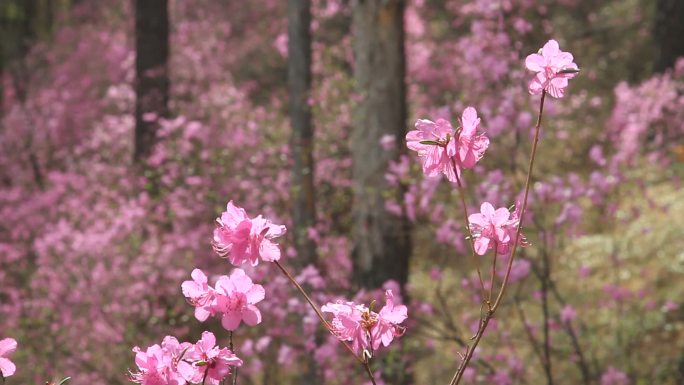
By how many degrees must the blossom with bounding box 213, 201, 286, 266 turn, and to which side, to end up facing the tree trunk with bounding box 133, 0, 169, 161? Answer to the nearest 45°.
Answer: approximately 180°

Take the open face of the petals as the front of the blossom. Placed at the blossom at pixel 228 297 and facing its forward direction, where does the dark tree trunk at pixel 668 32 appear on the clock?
The dark tree trunk is roughly at 7 o'clock from the blossom.

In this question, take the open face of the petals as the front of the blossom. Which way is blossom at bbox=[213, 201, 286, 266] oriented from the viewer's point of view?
toward the camera

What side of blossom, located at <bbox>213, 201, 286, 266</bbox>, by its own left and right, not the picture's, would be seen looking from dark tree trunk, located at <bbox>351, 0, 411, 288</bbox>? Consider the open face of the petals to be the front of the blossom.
back

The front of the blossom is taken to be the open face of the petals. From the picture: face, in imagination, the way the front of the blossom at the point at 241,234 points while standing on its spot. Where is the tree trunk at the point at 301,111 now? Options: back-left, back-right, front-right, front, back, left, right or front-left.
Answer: back

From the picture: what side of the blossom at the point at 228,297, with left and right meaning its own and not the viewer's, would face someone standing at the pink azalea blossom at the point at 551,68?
left

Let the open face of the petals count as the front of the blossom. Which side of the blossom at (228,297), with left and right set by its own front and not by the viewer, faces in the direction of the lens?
front

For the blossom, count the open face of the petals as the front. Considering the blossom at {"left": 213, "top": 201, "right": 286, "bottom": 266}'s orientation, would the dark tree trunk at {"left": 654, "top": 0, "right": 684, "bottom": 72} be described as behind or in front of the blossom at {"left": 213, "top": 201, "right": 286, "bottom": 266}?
behind

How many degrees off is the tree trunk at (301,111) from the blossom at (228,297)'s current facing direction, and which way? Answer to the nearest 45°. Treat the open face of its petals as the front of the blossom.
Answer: approximately 180°

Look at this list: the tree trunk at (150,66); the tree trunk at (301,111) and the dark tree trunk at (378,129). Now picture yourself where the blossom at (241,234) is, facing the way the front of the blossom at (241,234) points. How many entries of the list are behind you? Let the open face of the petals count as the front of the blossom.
3

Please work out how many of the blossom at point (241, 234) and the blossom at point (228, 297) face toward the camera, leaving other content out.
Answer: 2

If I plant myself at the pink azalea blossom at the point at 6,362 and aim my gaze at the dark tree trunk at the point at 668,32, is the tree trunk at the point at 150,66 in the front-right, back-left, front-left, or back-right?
front-left
